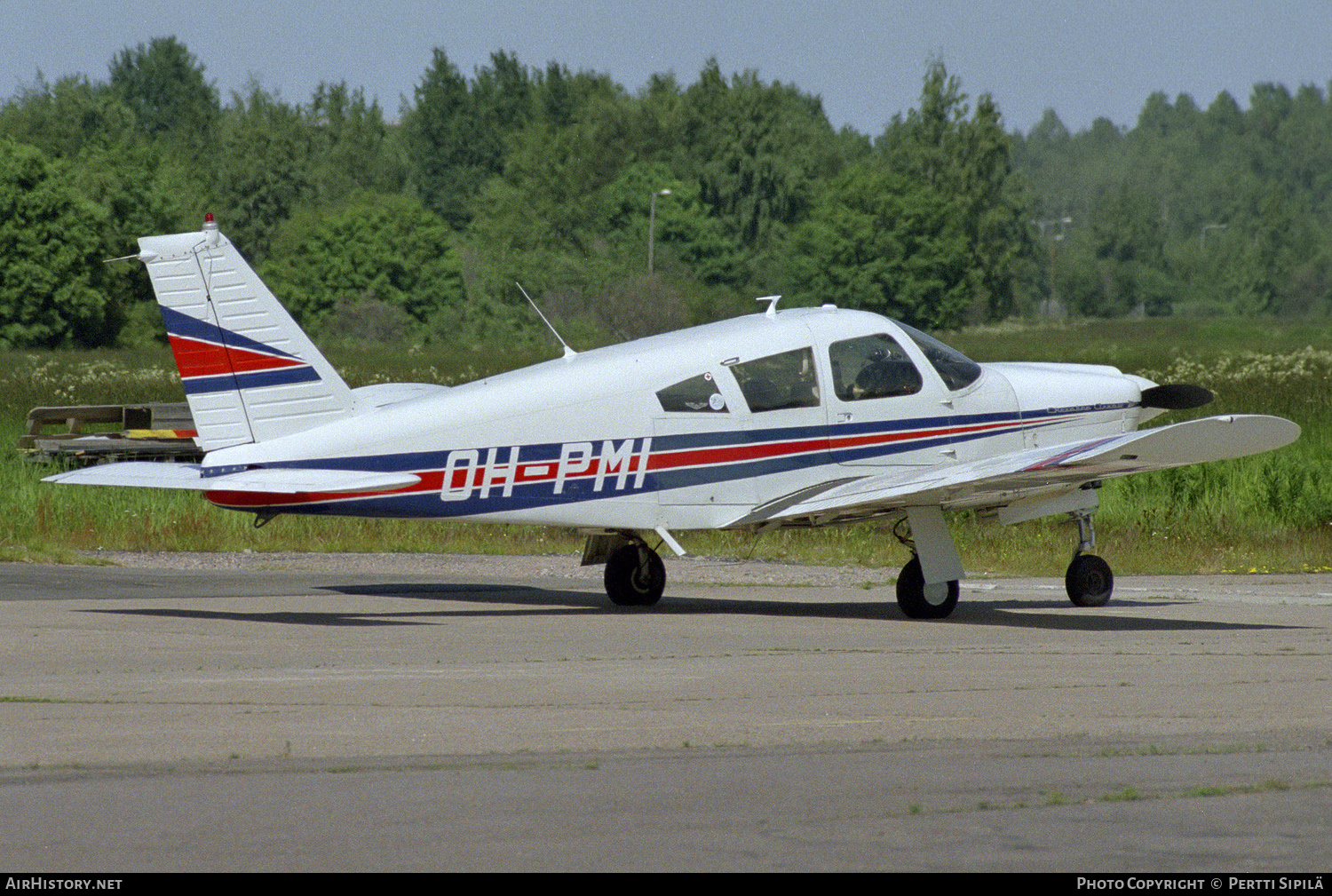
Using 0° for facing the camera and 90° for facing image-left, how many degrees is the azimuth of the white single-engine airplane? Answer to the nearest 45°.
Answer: approximately 225°
